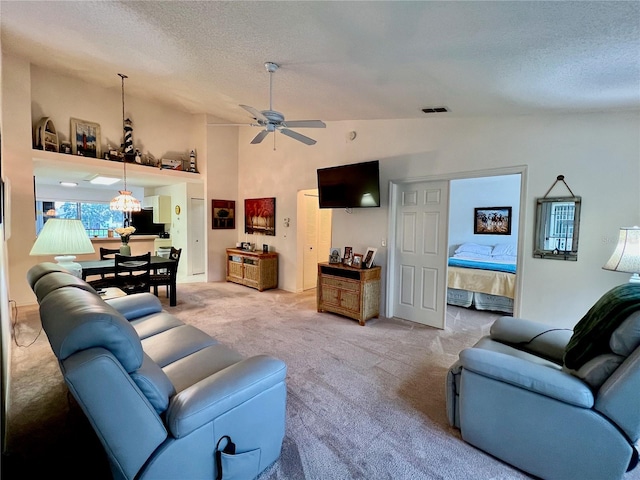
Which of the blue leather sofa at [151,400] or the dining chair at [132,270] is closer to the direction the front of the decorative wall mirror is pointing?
the blue leather sofa

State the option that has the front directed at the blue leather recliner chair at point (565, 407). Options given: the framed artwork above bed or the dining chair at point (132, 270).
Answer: the framed artwork above bed

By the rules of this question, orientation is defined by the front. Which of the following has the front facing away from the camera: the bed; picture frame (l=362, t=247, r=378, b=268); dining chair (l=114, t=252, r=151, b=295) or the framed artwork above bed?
the dining chair

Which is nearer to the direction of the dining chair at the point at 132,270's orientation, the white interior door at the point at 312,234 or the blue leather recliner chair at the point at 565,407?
the white interior door

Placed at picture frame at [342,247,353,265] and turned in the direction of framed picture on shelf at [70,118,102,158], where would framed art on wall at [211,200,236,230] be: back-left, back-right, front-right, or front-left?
front-right

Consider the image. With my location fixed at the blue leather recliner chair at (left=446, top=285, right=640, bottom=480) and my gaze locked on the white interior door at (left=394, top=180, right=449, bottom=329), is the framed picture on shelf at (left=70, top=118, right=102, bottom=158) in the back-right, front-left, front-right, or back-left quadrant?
front-left

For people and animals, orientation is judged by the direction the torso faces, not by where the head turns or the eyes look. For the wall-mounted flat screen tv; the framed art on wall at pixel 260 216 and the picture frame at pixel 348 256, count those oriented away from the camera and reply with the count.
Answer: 0

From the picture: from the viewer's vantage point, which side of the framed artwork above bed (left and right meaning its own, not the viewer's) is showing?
front

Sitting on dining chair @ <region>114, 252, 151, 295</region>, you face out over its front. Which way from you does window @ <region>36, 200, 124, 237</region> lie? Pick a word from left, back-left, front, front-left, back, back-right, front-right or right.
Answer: front

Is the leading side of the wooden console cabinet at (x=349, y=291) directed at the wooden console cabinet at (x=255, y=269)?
no

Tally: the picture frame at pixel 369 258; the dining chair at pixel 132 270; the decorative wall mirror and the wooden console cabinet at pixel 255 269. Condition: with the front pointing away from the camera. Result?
1

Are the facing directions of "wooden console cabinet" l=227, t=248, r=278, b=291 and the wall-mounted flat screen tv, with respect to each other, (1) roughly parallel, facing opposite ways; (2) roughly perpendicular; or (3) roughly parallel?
roughly parallel

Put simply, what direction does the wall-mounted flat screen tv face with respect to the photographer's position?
facing the viewer and to the left of the viewer

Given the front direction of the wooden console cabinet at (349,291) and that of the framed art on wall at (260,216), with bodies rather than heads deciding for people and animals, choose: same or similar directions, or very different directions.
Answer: same or similar directions

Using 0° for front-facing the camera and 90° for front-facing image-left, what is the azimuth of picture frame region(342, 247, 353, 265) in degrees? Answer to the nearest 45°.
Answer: approximately 45°

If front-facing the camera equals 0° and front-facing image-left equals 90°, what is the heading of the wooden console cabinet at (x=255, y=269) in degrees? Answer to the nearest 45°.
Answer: approximately 45°

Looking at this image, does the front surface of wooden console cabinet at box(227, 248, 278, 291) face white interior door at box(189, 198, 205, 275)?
no

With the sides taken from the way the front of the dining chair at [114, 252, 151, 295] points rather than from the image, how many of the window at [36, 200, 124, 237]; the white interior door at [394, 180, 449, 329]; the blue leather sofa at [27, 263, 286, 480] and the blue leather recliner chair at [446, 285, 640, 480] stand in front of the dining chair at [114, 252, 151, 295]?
1
